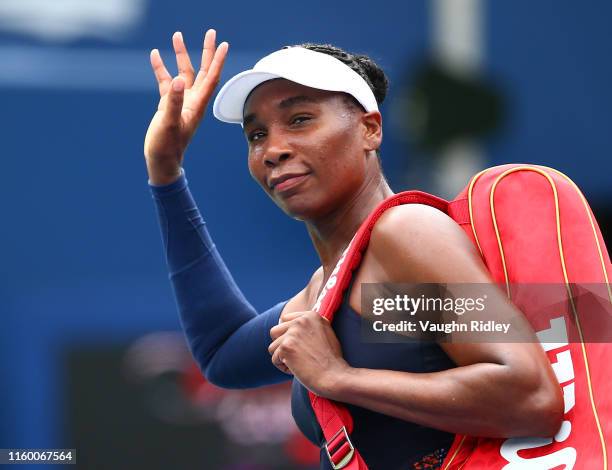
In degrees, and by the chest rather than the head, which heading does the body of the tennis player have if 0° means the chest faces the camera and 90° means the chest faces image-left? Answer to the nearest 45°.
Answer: approximately 45°
